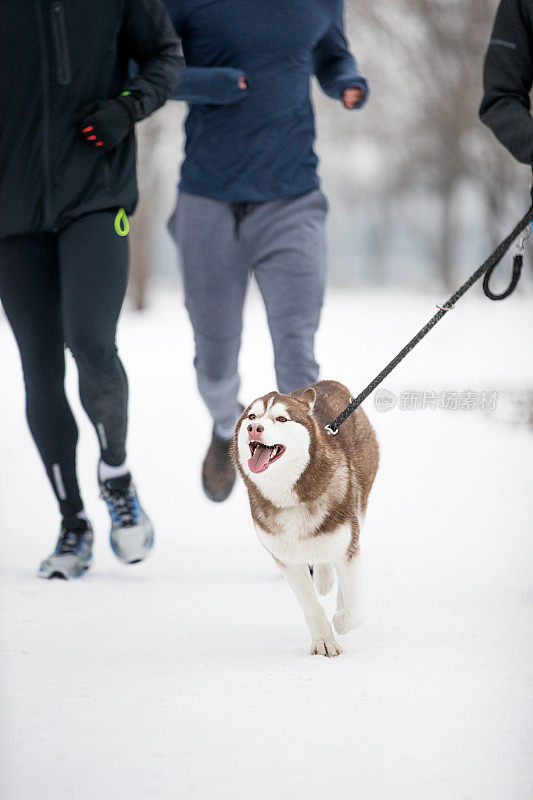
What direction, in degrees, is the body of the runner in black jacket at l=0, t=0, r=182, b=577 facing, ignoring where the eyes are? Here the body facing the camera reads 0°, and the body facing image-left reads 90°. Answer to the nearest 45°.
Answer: approximately 0°

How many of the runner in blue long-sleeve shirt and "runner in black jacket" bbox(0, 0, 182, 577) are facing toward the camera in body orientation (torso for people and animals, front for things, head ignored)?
2
